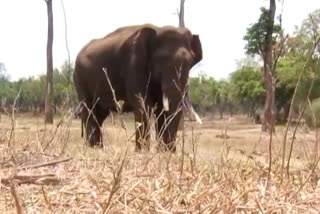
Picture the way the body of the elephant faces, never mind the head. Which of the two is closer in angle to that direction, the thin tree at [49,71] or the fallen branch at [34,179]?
the fallen branch

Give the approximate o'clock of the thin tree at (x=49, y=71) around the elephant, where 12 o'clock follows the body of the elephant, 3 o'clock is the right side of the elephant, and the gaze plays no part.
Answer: The thin tree is roughly at 7 o'clock from the elephant.

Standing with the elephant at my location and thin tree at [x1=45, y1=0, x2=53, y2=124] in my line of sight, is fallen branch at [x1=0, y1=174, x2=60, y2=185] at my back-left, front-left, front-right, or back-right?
back-left

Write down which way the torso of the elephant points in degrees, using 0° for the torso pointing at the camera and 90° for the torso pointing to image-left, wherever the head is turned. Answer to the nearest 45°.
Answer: approximately 315°

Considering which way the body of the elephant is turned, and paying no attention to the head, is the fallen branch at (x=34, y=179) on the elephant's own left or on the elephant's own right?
on the elephant's own right
